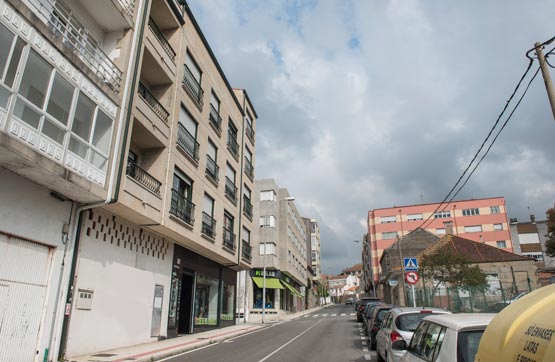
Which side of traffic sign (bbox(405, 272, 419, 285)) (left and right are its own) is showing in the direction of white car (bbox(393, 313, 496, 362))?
front

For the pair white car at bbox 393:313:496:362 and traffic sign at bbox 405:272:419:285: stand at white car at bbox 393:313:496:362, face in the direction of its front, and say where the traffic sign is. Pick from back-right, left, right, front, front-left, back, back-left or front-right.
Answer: front-right

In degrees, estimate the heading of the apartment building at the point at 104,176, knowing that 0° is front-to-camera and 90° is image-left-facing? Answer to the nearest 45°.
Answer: approximately 315°

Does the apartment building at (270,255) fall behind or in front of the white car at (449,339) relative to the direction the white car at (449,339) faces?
in front

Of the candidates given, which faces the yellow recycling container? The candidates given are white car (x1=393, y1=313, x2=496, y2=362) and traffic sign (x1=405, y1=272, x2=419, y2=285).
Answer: the traffic sign

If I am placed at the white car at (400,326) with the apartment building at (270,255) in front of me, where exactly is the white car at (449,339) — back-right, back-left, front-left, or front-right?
back-left

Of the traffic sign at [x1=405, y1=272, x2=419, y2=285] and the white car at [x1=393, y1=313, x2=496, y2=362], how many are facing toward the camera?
1

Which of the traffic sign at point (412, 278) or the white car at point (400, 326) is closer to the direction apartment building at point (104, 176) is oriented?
the white car

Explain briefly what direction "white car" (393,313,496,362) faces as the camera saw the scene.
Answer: facing away from the viewer and to the left of the viewer
